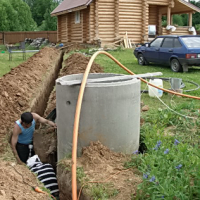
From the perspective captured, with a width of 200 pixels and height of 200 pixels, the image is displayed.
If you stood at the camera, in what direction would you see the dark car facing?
facing away from the viewer and to the left of the viewer

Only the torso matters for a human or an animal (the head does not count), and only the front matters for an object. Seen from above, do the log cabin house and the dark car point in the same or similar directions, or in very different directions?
very different directions

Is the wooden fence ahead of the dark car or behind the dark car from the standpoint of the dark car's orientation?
ahead

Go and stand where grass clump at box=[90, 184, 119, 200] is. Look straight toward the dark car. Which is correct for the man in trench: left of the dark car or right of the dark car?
left

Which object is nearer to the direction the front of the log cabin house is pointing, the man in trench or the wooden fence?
the man in trench

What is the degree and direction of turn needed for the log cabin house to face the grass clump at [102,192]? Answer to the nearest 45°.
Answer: approximately 45° to its right

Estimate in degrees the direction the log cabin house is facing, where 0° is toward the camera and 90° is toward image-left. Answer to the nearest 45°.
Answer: approximately 315°

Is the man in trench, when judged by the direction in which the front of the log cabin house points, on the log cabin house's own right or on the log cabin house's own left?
on the log cabin house's own right
